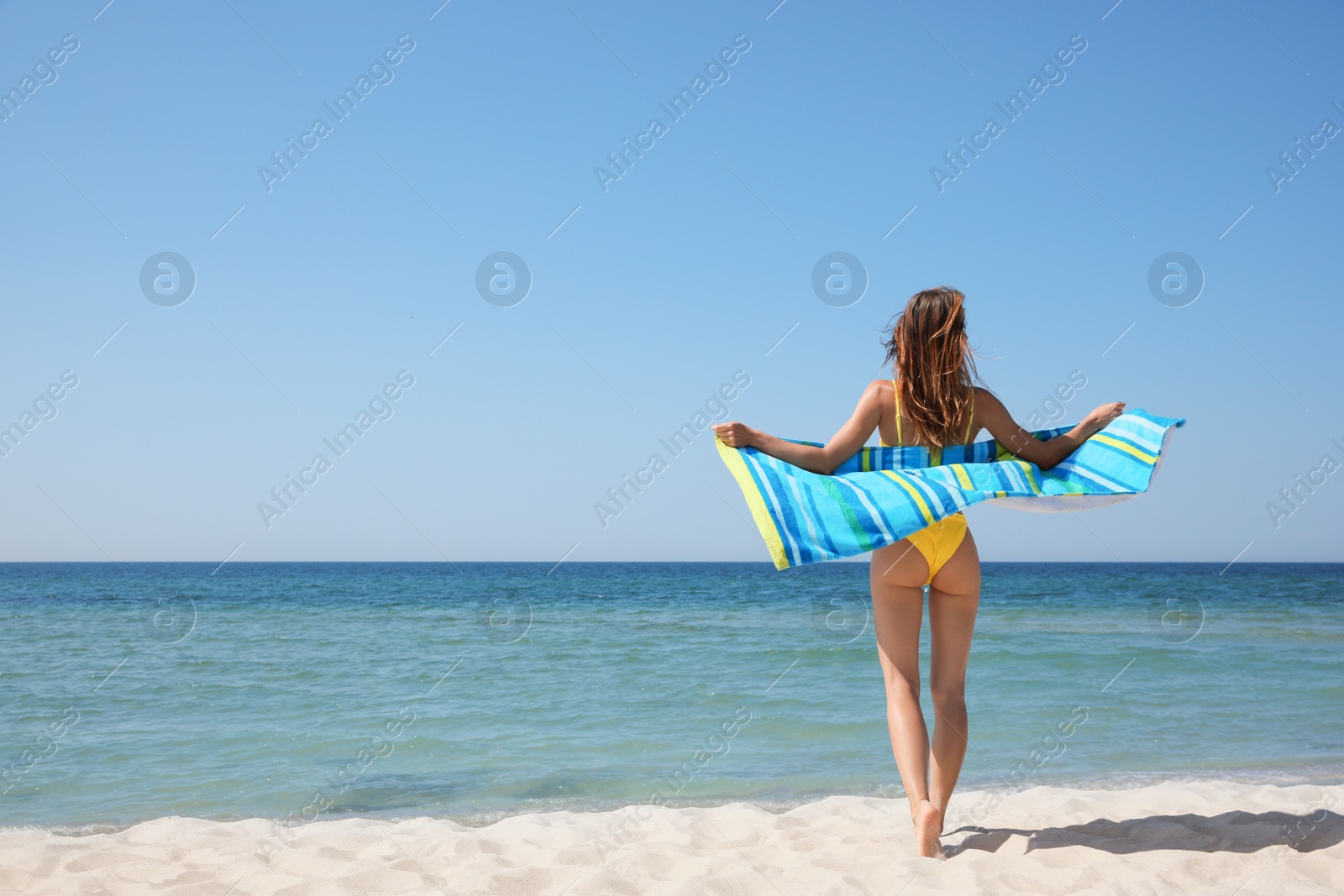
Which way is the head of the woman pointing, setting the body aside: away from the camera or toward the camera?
away from the camera

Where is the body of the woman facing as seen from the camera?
away from the camera
